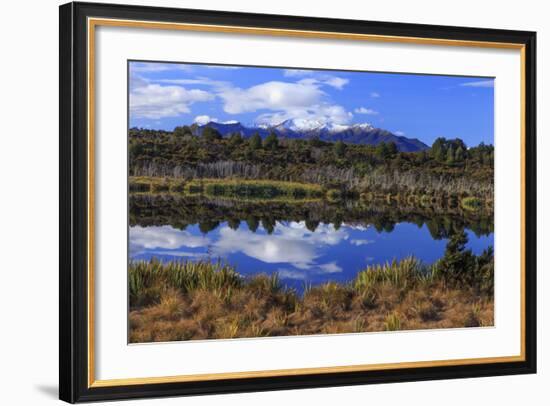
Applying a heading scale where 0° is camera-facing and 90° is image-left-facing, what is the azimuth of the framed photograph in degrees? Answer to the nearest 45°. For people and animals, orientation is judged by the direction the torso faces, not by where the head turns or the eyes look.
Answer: approximately 315°
